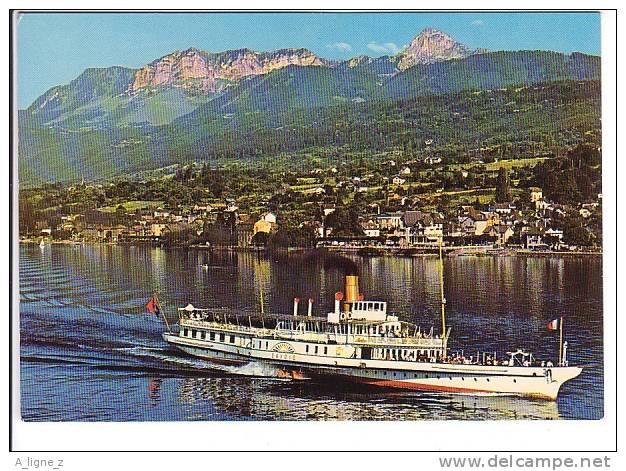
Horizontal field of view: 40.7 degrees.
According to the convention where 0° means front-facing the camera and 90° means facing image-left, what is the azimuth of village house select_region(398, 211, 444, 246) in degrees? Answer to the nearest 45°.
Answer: approximately 0°
